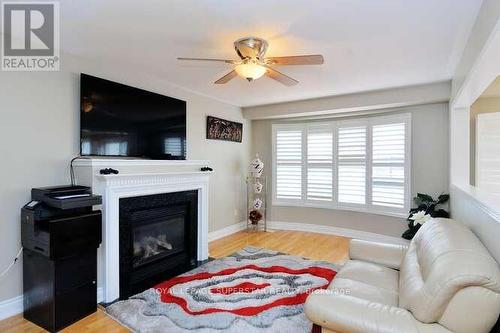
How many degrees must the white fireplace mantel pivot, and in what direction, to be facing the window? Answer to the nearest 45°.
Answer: approximately 45° to its left

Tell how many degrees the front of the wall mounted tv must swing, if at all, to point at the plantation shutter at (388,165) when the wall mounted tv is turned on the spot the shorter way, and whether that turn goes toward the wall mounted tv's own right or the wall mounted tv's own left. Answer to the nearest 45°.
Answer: approximately 45° to the wall mounted tv's own left

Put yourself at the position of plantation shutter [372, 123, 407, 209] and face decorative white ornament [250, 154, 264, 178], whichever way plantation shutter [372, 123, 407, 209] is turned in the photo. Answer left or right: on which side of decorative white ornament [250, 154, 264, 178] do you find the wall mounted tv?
left

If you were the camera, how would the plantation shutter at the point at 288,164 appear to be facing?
facing the viewer

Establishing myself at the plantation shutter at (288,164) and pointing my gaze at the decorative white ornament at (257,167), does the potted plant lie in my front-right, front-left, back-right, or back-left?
back-left

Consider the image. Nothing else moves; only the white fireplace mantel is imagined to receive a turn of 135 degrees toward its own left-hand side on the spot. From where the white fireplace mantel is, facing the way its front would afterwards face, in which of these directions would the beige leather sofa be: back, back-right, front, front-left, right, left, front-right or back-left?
back-right

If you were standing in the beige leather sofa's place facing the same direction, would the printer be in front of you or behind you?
in front

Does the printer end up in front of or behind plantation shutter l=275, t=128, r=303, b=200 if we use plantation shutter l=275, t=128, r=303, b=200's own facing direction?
in front

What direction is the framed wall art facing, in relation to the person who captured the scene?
facing the viewer and to the right of the viewer

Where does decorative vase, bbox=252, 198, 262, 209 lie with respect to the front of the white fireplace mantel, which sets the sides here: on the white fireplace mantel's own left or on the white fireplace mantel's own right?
on the white fireplace mantel's own left

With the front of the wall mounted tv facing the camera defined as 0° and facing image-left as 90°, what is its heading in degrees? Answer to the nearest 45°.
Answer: approximately 315°

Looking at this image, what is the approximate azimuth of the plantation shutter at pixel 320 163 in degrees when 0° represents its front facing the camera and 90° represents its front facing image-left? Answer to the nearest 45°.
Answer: approximately 0°

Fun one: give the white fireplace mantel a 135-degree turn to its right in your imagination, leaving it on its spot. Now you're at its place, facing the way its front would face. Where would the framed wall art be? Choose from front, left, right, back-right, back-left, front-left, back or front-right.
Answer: back-right

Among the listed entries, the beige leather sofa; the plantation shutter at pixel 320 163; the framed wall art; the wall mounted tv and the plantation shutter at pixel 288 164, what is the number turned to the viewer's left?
1

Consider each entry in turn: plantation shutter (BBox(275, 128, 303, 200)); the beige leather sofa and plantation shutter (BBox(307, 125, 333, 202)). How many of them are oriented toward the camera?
2

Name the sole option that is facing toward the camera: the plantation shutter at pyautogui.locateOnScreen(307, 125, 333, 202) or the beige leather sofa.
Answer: the plantation shutter

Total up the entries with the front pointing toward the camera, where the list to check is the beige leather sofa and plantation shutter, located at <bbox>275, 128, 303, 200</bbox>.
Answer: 1

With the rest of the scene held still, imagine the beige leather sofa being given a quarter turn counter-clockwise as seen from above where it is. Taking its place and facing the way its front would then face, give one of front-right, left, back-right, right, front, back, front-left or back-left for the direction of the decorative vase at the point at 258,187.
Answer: back-right

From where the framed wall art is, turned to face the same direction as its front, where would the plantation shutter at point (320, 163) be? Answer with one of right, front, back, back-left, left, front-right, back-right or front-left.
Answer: front-left

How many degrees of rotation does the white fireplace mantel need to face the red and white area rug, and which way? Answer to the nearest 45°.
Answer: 0° — it already faces it

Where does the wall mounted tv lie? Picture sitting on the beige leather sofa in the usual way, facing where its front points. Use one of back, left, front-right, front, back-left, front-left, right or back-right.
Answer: front

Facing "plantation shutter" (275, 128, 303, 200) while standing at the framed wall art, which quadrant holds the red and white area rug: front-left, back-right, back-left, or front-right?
back-right

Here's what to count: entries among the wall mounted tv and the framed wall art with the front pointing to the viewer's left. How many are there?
0

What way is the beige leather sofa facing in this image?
to the viewer's left

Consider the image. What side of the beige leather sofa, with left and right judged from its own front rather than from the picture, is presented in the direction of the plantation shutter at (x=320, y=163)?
right
